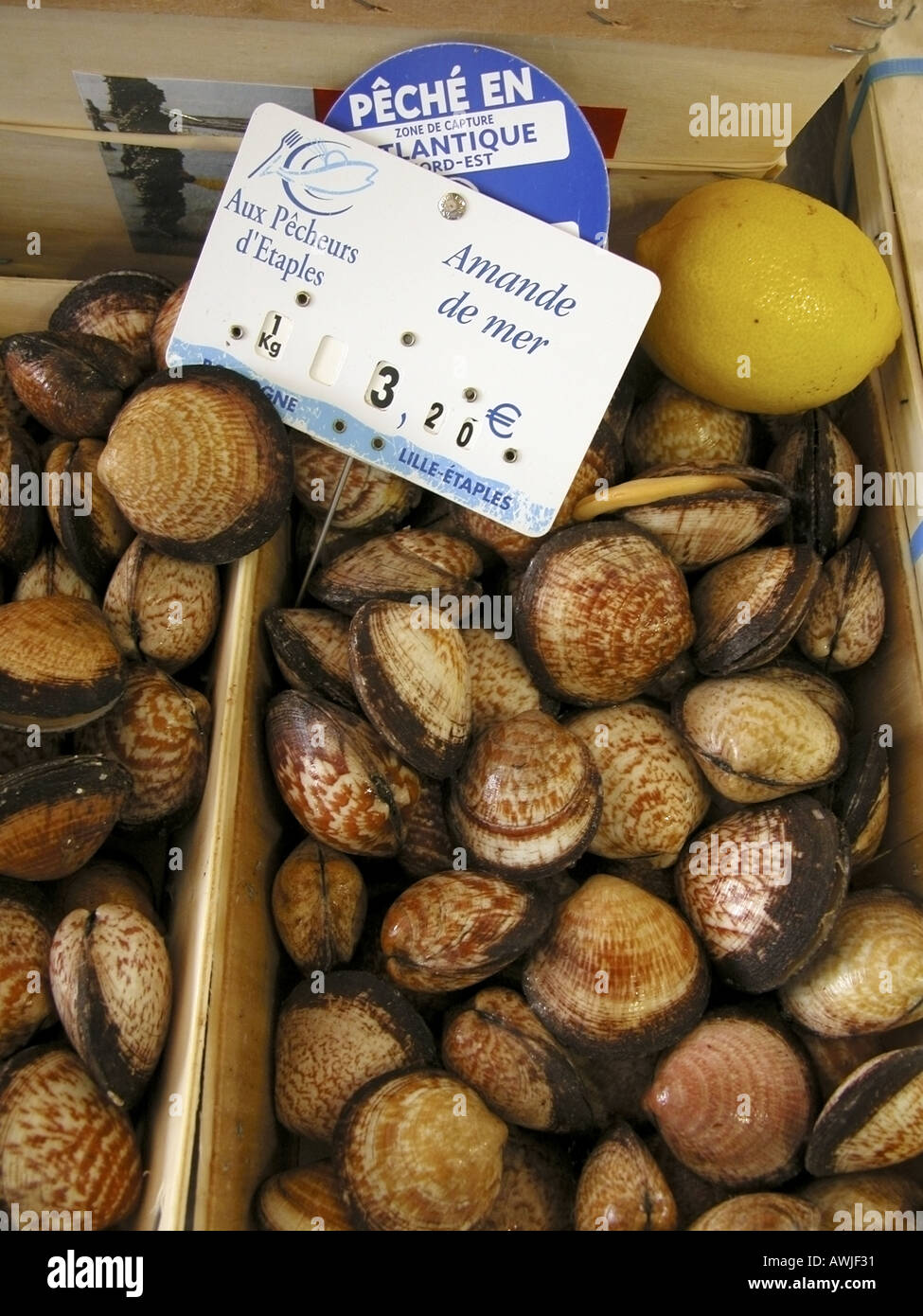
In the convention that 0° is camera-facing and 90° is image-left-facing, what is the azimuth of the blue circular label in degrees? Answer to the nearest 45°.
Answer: approximately 0°

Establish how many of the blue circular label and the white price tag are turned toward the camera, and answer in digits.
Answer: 2

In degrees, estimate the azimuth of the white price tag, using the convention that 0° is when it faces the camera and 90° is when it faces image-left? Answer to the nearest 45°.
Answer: approximately 0°
